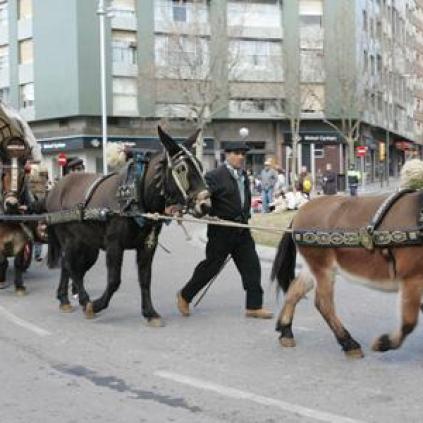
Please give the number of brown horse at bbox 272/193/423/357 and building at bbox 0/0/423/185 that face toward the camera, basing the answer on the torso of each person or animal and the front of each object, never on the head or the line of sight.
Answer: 1

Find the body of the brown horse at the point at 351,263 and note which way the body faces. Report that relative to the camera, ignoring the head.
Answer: to the viewer's right

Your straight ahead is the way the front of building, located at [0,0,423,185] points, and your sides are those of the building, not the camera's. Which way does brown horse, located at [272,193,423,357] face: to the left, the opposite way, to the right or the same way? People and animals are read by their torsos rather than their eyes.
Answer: to the left

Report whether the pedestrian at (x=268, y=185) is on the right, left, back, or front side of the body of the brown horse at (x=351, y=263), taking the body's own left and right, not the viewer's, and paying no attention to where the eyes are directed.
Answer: left

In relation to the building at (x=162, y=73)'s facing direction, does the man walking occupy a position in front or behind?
in front

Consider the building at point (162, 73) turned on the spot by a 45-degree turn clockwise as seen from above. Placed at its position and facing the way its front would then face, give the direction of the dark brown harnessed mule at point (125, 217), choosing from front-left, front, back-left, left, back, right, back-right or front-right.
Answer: front-left

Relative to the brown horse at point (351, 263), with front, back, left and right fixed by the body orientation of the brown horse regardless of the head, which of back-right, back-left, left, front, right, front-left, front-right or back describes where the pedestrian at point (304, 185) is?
left

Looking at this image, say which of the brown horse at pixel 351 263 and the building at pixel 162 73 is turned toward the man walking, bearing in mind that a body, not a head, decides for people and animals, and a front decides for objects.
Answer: the building

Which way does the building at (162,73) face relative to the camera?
toward the camera

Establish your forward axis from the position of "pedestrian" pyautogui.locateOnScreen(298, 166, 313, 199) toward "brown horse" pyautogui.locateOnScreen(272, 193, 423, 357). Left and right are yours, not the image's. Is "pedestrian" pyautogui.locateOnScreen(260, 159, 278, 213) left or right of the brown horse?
right

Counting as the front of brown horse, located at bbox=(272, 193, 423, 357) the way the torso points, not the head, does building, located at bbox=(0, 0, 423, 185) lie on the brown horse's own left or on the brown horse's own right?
on the brown horse's own left

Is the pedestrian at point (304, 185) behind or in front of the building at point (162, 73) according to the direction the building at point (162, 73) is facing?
in front
